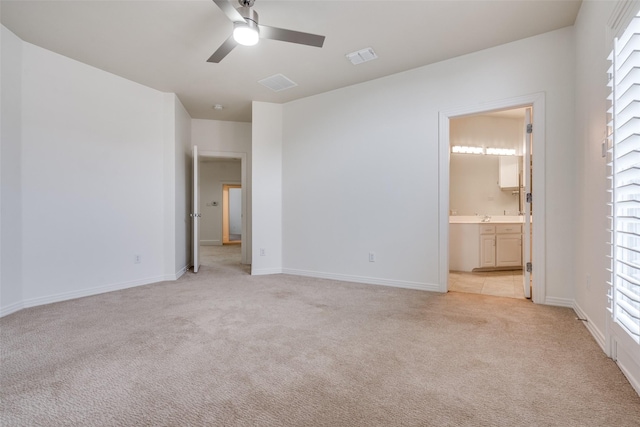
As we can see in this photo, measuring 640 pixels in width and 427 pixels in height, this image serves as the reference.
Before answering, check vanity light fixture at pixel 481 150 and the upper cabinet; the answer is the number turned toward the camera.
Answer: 2

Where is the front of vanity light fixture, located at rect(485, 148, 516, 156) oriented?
toward the camera

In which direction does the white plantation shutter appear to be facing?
to the viewer's left

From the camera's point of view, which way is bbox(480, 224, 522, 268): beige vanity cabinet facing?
toward the camera

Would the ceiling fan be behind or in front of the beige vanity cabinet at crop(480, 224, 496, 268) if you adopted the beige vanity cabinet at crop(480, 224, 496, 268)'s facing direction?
in front

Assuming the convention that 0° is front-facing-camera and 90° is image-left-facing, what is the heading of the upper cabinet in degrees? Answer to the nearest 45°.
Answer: approximately 0°

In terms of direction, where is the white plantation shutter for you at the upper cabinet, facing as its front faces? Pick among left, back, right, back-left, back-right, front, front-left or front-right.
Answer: front

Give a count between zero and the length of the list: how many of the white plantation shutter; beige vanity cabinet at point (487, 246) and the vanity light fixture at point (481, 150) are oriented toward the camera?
2

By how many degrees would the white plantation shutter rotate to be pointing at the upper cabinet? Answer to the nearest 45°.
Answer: approximately 90° to its right

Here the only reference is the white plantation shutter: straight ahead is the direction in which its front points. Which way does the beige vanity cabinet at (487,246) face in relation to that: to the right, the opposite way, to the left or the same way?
to the left
